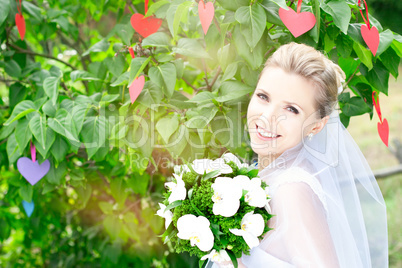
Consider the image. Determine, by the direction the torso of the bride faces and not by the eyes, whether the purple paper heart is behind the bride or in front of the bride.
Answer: in front

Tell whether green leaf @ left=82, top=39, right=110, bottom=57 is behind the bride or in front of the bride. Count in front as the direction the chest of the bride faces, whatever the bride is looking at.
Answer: in front

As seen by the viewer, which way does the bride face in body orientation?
to the viewer's left

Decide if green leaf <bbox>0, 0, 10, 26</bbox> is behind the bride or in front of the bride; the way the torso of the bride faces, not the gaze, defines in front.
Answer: in front

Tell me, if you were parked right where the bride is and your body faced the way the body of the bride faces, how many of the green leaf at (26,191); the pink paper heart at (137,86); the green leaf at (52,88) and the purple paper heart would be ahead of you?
4
